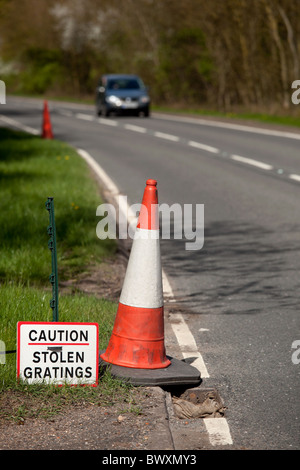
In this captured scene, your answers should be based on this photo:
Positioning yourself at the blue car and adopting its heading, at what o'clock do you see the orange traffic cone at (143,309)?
The orange traffic cone is roughly at 12 o'clock from the blue car.

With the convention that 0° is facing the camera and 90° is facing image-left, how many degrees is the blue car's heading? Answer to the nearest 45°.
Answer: approximately 0°

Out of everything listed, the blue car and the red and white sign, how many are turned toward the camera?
2

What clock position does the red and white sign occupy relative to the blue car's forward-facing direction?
The red and white sign is roughly at 12 o'clock from the blue car.

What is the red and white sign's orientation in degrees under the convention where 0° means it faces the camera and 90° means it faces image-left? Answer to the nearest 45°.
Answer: approximately 0°

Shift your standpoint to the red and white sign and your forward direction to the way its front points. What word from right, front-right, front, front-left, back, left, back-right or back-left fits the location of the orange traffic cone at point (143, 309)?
back-left

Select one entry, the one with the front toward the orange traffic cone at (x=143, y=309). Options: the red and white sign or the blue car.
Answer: the blue car

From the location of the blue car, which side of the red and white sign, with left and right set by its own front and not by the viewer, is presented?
back
